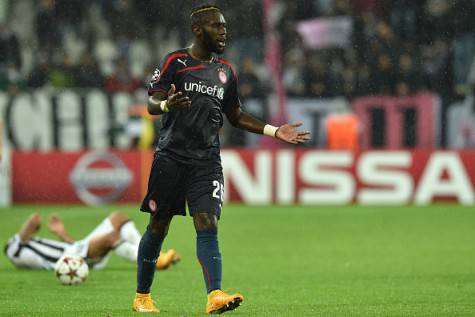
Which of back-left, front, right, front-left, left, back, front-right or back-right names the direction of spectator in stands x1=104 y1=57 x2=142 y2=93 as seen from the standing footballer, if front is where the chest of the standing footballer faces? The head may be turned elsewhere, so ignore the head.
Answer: back-left

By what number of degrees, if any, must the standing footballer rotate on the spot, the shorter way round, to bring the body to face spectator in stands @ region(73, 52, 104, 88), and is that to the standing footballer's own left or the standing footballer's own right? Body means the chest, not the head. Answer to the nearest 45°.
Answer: approximately 135° to the standing footballer's own left

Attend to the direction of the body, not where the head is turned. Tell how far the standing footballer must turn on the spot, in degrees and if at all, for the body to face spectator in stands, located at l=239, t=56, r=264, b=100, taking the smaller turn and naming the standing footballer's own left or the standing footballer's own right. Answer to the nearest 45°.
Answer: approximately 135° to the standing footballer's own left

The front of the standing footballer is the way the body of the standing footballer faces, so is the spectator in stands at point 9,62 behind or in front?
behind

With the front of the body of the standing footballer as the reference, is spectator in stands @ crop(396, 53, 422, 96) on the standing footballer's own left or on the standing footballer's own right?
on the standing footballer's own left

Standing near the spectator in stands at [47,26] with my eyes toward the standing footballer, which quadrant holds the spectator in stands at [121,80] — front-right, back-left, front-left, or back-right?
front-left

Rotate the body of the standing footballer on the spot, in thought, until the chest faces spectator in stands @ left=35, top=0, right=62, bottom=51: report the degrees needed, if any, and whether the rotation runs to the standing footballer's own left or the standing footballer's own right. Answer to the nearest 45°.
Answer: approximately 135° to the standing footballer's own left

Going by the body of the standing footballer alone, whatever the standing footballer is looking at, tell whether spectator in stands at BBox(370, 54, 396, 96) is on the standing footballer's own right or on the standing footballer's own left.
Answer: on the standing footballer's own left

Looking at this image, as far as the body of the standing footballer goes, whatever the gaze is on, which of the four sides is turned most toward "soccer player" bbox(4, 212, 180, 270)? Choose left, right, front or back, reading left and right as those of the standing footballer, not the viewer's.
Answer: back

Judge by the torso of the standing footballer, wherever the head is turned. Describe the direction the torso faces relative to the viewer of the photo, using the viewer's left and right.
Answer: facing the viewer and to the right of the viewer
